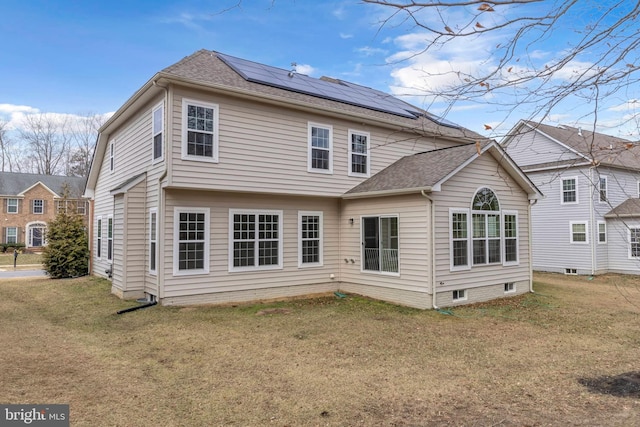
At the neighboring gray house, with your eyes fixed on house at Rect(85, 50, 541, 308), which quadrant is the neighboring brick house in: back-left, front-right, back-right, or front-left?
front-right

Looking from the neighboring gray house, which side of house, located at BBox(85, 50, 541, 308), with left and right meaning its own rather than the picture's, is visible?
right

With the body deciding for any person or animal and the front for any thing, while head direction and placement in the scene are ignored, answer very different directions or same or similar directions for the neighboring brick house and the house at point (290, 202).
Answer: very different directions

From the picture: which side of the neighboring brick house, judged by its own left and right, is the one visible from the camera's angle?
front

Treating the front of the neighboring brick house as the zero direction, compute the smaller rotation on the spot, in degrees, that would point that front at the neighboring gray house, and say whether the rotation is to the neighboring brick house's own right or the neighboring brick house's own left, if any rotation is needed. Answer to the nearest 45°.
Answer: approximately 45° to the neighboring brick house's own left

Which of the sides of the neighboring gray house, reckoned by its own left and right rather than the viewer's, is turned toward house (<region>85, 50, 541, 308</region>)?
left

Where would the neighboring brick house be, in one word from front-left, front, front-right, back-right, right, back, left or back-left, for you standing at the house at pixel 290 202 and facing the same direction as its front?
front

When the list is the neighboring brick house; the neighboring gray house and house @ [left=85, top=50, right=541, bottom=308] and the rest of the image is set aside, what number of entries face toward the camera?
1

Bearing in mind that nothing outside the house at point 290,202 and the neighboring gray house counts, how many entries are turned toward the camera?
0

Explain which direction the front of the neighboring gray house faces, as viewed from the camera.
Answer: facing away from the viewer and to the left of the viewer

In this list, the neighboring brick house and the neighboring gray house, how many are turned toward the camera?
1

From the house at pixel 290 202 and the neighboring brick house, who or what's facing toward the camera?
the neighboring brick house

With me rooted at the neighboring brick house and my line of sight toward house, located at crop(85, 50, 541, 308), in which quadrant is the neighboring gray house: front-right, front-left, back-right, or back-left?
front-left

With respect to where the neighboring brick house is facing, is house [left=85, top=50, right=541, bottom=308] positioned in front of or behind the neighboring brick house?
in front

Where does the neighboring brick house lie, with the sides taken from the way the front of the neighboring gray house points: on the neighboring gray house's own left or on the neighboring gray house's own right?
on the neighboring gray house's own left

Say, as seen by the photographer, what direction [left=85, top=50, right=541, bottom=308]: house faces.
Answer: facing away from the viewer and to the left of the viewer
